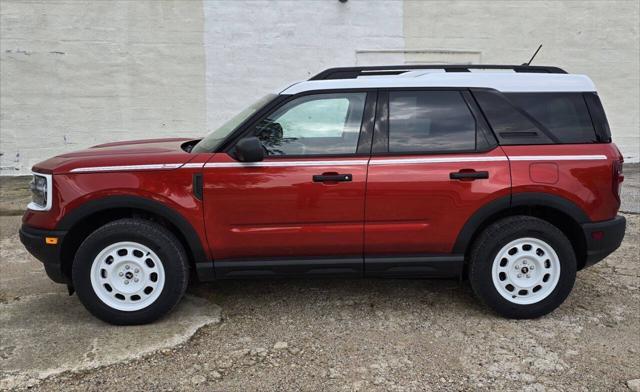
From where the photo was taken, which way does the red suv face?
to the viewer's left
